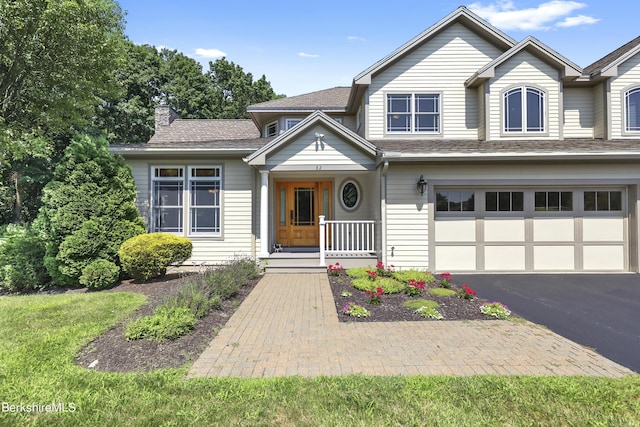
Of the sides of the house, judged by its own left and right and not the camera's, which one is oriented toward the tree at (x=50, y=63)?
right

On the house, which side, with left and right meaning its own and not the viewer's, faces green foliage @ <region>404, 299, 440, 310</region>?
front

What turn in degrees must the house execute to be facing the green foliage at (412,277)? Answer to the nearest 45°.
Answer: approximately 45° to its right

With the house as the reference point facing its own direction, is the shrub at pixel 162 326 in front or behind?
in front

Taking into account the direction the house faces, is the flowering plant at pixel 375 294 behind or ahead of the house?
ahead

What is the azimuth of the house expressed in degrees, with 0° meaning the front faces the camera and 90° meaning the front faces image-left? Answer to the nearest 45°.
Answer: approximately 0°

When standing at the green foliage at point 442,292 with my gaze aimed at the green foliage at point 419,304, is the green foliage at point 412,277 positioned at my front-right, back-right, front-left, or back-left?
back-right

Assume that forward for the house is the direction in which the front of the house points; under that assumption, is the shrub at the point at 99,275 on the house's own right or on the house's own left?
on the house's own right
